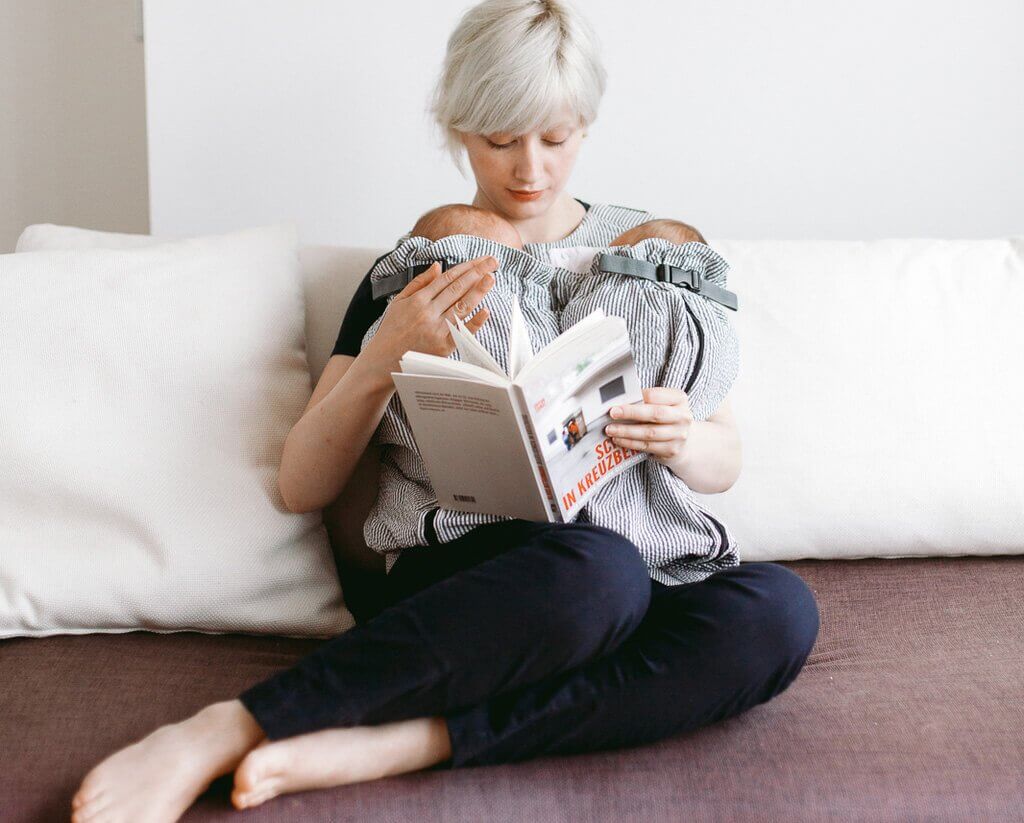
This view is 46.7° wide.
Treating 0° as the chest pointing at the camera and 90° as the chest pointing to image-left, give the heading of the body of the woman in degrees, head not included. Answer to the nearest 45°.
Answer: approximately 0°

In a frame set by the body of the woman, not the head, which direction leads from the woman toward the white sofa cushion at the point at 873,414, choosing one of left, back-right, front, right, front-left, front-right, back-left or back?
back-left
